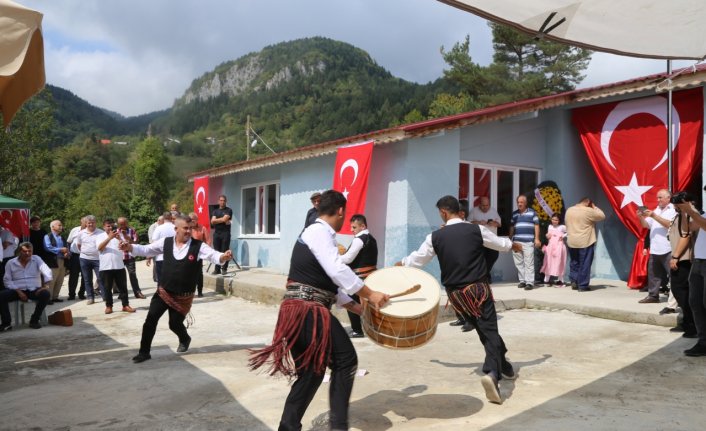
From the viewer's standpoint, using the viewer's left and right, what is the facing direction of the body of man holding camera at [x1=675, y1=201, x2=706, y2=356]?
facing to the left of the viewer

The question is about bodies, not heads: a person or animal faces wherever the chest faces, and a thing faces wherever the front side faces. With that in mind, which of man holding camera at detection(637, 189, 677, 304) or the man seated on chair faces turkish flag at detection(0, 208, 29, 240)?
the man holding camera

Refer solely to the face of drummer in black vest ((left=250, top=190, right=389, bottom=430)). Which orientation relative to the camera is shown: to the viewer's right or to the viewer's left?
to the viewer's right

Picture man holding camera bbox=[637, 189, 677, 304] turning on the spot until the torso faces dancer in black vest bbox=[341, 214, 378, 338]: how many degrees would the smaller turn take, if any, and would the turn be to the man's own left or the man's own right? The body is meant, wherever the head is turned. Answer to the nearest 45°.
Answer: approximately 45° to the man's own left

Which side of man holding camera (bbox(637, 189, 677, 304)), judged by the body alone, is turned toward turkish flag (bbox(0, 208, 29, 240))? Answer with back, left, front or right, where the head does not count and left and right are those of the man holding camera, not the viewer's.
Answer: front

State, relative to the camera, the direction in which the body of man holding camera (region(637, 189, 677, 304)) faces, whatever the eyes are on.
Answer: to the viewer's left

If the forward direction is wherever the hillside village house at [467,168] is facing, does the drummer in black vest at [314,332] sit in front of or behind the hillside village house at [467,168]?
in front

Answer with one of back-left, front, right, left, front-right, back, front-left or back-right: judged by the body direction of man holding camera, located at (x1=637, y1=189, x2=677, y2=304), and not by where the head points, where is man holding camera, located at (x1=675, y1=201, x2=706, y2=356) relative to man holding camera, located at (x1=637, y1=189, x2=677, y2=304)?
left

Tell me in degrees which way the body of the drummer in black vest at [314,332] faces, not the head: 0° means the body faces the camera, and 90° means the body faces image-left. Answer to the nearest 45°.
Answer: approximately 225°
